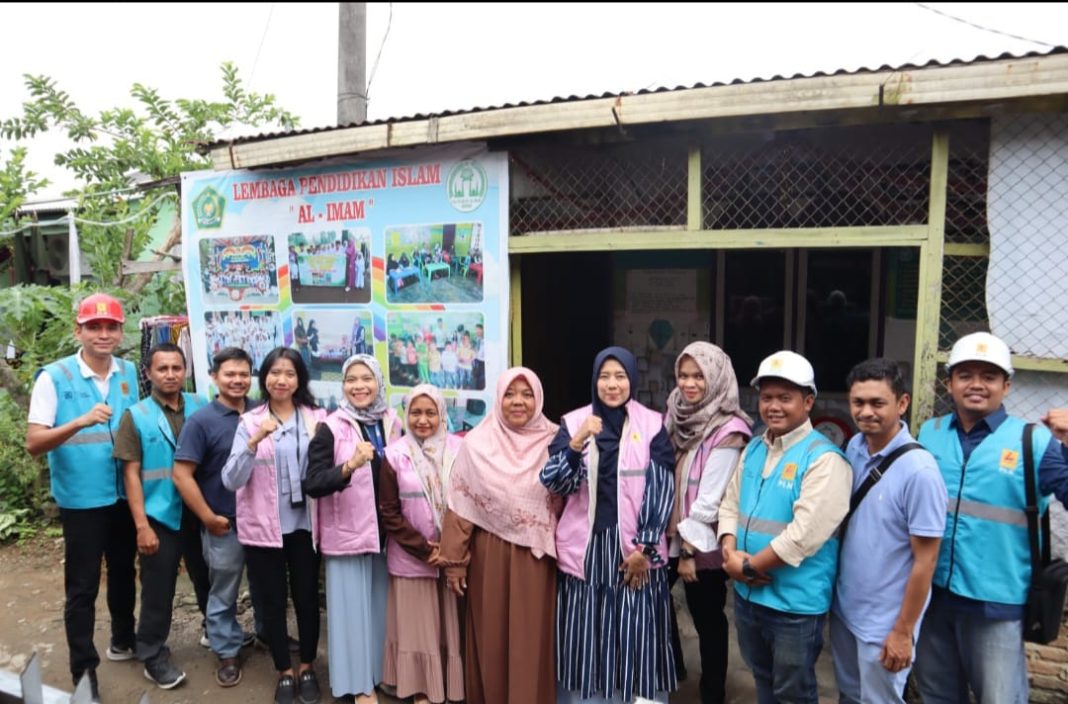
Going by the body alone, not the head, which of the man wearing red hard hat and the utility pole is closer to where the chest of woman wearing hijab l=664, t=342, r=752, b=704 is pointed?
the man wearing red hard hat

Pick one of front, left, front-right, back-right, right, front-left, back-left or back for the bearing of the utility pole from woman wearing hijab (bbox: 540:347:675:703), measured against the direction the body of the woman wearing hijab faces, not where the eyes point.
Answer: back-right

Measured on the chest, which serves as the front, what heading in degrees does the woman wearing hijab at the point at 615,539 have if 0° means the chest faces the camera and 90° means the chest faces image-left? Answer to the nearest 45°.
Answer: approximately 0°

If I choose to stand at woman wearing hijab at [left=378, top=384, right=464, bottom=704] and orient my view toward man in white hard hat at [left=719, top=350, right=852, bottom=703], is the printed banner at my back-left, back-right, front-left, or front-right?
back-left

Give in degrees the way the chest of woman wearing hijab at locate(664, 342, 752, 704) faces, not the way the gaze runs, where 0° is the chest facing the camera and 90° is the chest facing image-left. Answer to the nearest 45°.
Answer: approximately 45°

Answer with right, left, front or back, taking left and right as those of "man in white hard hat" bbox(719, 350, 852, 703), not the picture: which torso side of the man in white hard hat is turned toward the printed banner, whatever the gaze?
right

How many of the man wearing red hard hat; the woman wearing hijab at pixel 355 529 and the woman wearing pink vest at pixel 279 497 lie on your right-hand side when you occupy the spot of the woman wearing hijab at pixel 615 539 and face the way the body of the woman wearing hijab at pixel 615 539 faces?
3
